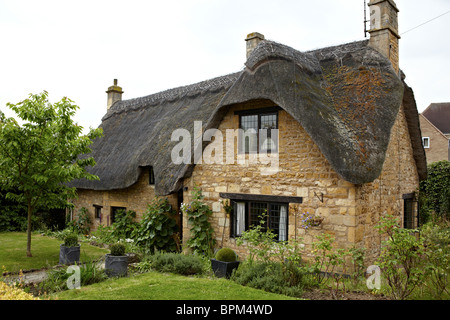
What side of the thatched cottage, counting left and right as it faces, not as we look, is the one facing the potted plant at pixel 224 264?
front

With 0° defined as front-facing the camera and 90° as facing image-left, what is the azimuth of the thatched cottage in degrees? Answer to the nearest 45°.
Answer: approximately 45°

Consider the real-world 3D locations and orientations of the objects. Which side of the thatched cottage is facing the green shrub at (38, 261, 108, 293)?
front

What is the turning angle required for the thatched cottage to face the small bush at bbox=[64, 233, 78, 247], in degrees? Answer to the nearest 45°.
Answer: approximately 45° to its right

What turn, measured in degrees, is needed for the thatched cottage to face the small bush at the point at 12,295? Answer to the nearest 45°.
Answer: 0° — it already faces it

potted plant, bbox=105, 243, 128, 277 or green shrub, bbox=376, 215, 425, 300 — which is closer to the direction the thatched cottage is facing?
the potted plant

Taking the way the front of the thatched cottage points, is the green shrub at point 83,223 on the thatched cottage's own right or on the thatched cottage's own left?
on the thatched cottage's own right

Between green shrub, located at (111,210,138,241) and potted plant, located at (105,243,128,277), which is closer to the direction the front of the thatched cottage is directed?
the potted plant

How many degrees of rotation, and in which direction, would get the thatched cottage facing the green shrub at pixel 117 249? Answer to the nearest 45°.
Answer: approximately 45° to its right
